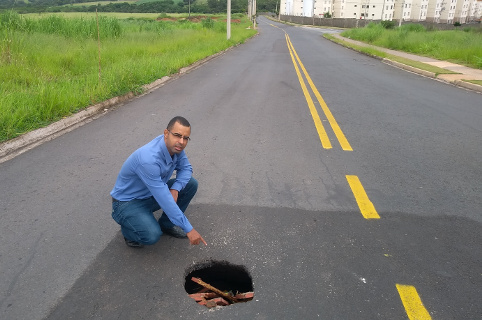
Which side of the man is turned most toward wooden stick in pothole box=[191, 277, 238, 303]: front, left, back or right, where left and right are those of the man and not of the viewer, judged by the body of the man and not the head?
front

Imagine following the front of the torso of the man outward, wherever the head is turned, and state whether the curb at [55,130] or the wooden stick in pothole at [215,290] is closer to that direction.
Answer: the wooden stick in pothole

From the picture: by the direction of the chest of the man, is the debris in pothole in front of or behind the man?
in front

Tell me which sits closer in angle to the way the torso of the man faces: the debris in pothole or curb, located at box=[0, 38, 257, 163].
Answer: the debris in pothole
